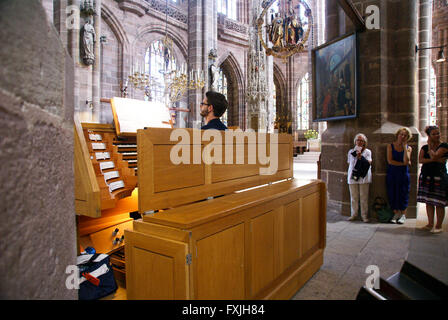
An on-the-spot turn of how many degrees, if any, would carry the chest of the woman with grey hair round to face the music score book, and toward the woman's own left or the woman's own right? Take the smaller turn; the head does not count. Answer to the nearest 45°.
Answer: approximately 45° to the woman's own right

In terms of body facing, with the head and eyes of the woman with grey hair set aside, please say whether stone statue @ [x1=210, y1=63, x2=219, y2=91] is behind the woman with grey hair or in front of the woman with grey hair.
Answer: behind

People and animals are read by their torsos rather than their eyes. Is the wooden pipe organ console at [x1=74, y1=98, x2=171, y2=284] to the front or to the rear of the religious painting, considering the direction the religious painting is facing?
to the front

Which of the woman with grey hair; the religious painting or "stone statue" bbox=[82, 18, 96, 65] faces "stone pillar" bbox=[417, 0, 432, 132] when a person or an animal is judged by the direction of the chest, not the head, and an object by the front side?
the stone statue

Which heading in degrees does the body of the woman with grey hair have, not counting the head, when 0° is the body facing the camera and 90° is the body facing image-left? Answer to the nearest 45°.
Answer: approximately 0°

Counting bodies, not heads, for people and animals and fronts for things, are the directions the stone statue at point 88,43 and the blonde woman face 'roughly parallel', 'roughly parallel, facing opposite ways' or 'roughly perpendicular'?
roughly perpendicular

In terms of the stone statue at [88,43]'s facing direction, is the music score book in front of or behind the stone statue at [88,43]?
in front

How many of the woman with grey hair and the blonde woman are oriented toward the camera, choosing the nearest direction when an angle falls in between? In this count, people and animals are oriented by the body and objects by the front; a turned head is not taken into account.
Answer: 2

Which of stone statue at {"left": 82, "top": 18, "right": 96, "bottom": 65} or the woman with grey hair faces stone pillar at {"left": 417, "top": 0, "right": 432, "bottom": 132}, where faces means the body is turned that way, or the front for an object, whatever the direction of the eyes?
the stone statue

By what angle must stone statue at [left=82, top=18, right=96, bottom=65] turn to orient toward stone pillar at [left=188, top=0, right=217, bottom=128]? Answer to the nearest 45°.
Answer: approximately 90° to its left
